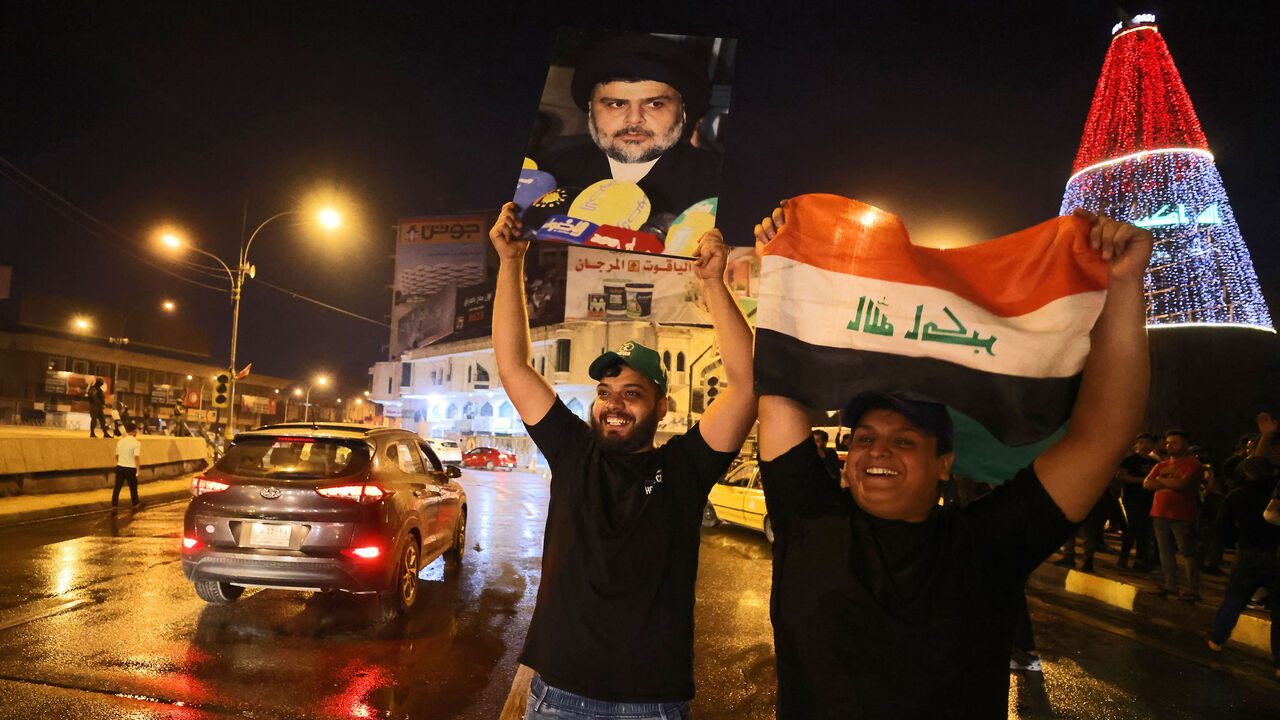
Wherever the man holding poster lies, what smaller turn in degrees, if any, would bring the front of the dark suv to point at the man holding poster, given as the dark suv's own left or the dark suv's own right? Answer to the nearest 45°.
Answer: approximately 135° to the dark suv's own right

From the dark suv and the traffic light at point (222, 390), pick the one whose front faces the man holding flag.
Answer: the traffic light

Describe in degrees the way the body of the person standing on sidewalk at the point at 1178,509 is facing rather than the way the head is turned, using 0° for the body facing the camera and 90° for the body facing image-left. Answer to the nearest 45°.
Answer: approximately 45°

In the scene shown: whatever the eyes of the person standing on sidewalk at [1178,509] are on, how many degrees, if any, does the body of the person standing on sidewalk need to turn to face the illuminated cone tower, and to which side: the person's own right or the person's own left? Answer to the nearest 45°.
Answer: approximately 135° to the person's own right

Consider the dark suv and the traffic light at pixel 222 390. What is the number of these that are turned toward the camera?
1

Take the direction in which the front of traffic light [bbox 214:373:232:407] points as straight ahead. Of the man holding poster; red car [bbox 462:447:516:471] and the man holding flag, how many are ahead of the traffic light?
2

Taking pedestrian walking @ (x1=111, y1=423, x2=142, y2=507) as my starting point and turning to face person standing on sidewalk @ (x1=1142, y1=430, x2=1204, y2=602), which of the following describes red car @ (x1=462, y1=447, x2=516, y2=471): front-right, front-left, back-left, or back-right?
back-left

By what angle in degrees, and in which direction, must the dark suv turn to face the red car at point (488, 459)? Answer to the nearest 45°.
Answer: approximately 45° to its left
